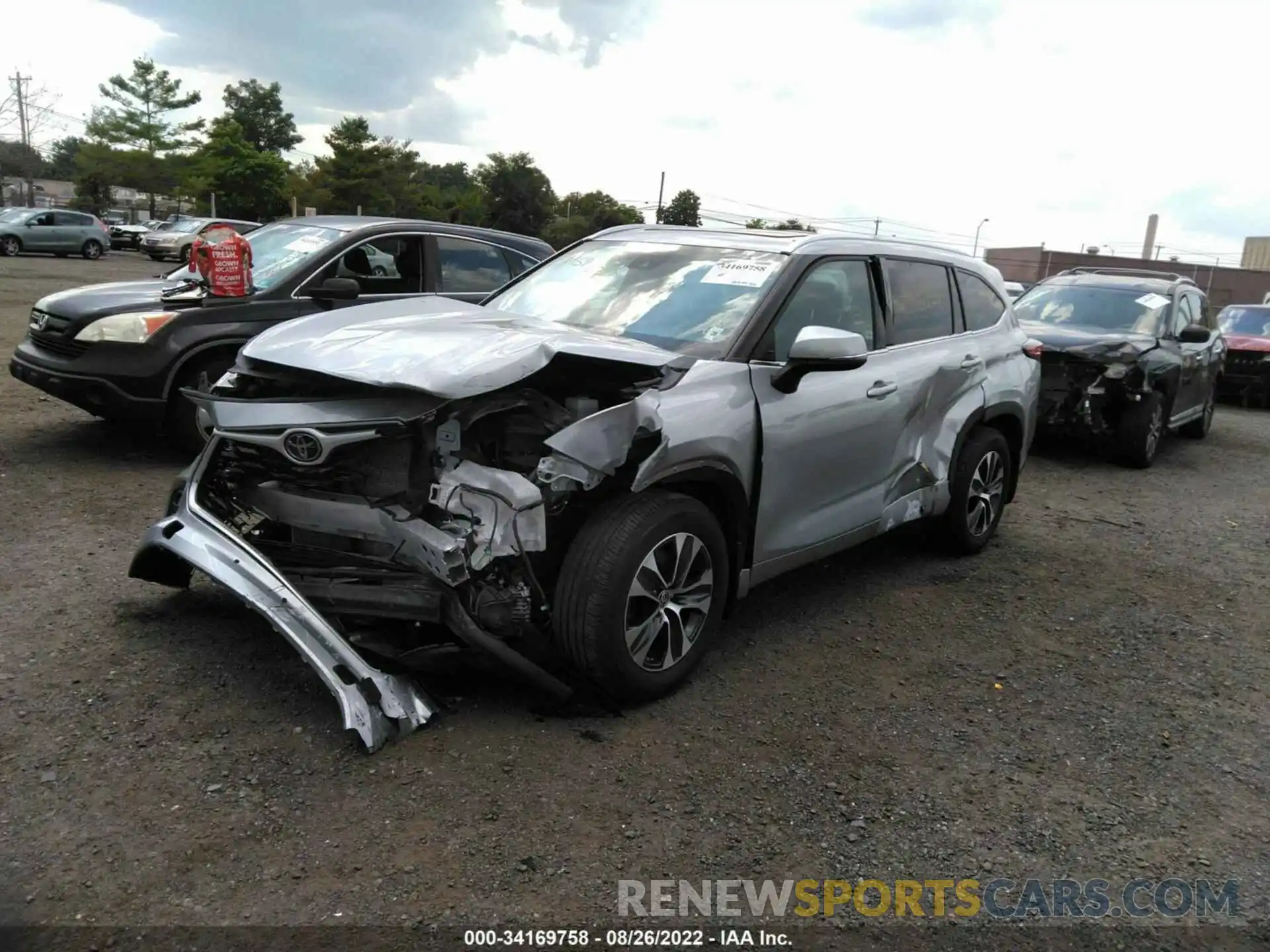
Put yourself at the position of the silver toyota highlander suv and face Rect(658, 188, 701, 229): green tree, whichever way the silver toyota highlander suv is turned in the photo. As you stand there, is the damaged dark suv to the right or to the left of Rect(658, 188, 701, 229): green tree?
right

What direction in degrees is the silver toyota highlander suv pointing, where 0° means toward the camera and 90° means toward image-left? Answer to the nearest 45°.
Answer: approximately 45°

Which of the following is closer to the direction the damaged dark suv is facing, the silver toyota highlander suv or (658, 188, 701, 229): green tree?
the silver toyota highlander suv

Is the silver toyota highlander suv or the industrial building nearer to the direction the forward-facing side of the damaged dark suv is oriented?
the silver toyota highlander suv

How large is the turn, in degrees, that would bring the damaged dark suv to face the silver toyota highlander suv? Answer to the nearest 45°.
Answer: approximately 45° to its left

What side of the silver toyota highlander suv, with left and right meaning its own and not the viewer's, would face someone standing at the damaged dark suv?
back

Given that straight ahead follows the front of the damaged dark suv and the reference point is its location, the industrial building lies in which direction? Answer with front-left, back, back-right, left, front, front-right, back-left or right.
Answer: back-right

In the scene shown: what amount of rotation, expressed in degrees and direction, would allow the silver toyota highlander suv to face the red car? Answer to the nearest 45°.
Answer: approximately 180°

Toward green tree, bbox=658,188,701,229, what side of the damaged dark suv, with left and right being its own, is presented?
right

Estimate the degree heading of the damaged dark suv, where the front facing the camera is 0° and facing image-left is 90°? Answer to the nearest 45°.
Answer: approximately 45°
